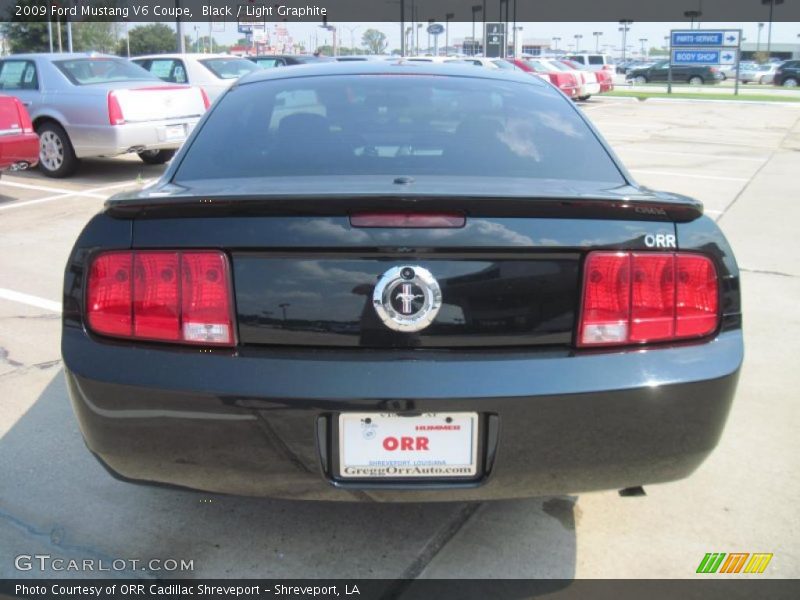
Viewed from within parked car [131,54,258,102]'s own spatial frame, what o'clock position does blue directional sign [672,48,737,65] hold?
The blue directional sign is roughly at 3 o'clock from the parked car.

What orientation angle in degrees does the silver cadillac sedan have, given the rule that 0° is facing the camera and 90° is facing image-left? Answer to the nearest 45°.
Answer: approximately 135°

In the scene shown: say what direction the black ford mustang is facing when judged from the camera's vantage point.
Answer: facing away from the viewer

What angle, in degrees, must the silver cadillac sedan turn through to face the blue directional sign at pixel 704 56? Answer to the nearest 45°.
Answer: approximately 90° to its right

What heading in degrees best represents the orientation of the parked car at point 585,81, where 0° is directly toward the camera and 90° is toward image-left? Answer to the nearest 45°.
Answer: approximately 135°

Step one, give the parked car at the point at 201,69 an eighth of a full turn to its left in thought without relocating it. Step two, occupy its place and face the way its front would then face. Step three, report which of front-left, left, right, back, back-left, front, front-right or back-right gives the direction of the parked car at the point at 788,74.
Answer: back-right

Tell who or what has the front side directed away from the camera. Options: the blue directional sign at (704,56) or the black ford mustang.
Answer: the black ford mustang

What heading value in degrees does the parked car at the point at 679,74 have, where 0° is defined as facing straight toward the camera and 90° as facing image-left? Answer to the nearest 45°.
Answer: approximately 90°

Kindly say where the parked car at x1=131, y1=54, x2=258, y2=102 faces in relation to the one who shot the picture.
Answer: facing away from the viewer and to the left of the viewer

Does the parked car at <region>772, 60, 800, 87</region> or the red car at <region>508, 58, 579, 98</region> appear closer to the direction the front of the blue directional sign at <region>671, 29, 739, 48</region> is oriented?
the red car

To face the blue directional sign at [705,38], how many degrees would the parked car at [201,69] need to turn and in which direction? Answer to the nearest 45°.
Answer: approximately 90° to its right
